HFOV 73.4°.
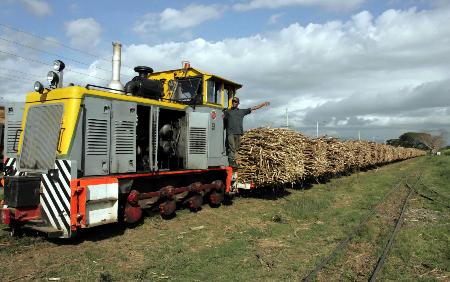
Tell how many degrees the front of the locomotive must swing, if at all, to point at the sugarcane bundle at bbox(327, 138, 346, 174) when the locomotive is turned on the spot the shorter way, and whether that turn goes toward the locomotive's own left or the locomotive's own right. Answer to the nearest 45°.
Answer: approximately 180°

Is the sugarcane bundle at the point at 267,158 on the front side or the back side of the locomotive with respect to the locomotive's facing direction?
on the back side

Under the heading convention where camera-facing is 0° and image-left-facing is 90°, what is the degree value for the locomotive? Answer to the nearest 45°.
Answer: approximately 45°

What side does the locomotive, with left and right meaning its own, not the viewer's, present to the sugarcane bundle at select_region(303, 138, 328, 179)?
back
